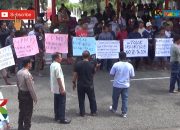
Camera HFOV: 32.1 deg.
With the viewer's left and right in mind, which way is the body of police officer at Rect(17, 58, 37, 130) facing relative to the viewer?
facing away from the viewer and to the right of the viewer

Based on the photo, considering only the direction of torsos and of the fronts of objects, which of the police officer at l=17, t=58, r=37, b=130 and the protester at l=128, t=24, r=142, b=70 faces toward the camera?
the protester at l=128, t=24, r=142, b=70

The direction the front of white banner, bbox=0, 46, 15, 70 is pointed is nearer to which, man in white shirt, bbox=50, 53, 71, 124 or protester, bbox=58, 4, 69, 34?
the man in white shirt

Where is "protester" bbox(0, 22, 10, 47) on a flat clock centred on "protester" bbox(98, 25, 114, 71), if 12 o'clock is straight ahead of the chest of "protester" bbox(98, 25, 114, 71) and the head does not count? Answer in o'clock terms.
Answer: "protester" bbox(0, 22, 10, 47) is roughly at 3 o'clock from "protester" bbox(98, 25, 114, 71).

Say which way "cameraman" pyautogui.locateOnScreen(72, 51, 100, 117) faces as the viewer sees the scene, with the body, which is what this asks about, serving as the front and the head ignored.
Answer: away from the camera

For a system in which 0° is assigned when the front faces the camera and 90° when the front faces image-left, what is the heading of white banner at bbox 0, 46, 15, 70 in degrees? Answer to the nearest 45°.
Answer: approximately 0°

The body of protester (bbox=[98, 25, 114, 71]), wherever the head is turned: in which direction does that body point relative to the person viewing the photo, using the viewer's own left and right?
facing the viewer

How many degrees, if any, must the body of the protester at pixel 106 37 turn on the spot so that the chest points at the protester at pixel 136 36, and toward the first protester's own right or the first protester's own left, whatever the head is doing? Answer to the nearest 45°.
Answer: approximately 90° to the first protester's own left

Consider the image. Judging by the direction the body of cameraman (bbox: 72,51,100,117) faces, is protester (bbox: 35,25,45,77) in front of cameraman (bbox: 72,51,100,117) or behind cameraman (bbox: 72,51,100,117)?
in front

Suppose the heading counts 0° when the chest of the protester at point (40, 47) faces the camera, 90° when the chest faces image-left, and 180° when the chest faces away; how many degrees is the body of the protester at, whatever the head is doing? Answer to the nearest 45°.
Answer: approximately 0°

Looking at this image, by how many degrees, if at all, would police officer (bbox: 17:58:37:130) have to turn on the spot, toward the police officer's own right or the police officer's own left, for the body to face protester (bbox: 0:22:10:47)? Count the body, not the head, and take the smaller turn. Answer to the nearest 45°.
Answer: approximately 45° to the police officer's own left

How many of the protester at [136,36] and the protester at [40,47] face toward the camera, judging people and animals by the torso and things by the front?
2

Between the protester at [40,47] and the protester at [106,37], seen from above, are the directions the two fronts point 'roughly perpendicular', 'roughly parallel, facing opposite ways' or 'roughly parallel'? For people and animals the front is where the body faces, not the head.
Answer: roughly parallel
